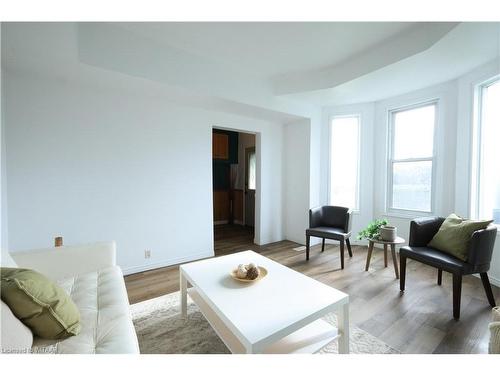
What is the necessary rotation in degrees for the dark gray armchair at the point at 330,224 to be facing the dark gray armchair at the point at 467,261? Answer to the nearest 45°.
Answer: approximately 90° to its left

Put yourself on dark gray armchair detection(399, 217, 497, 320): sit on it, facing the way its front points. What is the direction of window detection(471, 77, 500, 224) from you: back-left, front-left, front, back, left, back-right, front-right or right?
back-right

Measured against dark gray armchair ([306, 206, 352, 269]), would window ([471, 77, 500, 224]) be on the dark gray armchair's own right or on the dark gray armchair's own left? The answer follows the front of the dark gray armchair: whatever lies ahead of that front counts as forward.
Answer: on the dark gray armchair's own left

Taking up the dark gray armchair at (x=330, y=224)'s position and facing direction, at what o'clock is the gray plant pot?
The gray plant pot is roughly at 9 o'clock from the dark gray armchair.

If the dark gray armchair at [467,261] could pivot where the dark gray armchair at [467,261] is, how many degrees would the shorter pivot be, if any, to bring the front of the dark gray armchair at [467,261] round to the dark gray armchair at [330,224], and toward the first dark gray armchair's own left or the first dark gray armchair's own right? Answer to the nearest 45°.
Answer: approximately 90° to the first dark gray armchair's own right

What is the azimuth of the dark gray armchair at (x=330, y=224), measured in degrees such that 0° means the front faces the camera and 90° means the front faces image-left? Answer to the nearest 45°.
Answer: approximately 45°

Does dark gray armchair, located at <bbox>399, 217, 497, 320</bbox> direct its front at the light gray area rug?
yes

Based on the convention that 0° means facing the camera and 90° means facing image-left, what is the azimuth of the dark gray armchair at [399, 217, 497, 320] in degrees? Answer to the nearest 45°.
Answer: approximately 45°

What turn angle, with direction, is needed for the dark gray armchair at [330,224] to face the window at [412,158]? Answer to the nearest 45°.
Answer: approximately 180°

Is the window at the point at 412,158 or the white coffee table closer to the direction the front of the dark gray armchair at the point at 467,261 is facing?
the white coffee table

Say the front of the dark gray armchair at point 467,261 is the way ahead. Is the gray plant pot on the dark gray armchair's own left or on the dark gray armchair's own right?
on the dark gray armchair's own right
